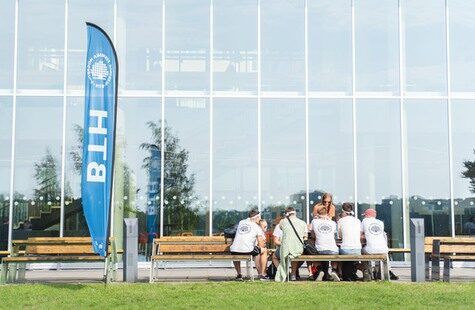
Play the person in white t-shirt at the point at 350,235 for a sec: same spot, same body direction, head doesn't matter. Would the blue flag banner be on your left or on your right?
on your left

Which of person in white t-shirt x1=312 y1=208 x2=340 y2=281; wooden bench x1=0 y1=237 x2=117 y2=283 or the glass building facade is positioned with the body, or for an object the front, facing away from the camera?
the person in white t-shirt

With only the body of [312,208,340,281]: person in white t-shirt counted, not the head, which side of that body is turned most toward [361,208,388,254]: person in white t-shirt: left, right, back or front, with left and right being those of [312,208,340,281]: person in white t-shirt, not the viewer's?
right

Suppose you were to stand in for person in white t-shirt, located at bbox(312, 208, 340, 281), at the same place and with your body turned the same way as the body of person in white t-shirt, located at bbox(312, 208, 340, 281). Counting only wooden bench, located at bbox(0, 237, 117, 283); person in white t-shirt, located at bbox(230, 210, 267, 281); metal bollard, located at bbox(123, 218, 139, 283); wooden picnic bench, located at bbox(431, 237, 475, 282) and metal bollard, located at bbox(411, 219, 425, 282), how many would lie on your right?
2

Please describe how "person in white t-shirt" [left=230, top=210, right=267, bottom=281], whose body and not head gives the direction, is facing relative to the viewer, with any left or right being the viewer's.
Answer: facing away from the viewer and to the right of the viewer

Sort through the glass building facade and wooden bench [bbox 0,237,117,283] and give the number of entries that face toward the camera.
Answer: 2

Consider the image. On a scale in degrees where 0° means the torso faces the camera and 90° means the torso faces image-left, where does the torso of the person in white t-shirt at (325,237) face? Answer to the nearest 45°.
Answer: approximately 180°

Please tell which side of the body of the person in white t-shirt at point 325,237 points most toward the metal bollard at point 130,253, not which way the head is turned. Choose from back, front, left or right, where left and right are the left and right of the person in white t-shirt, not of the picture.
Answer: left

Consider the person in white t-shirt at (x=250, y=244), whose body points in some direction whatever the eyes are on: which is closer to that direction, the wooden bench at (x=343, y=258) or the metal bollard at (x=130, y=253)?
the wooden bench

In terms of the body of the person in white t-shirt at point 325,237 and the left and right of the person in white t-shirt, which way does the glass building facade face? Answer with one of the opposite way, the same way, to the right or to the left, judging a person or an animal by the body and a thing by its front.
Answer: the opposite way

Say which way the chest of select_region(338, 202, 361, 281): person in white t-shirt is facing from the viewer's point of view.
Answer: away from the camera

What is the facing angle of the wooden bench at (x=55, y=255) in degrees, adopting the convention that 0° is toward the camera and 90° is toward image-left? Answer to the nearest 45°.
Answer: approximately 0°

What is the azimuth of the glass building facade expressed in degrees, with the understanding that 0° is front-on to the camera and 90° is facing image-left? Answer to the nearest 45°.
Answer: approximately 0°

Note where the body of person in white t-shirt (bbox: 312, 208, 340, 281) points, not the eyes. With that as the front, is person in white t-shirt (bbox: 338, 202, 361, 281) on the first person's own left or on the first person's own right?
on the first person's own right

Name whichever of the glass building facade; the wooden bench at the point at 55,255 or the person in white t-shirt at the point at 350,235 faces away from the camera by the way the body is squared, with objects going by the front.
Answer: the person in white t-shirt

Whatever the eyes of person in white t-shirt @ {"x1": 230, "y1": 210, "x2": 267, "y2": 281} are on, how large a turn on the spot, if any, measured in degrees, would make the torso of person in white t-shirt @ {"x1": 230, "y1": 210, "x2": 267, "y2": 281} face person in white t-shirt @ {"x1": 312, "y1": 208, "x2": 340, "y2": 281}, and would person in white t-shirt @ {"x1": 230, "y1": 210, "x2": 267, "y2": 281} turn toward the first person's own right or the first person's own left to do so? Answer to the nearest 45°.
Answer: approximately 45° to the first person's own right
